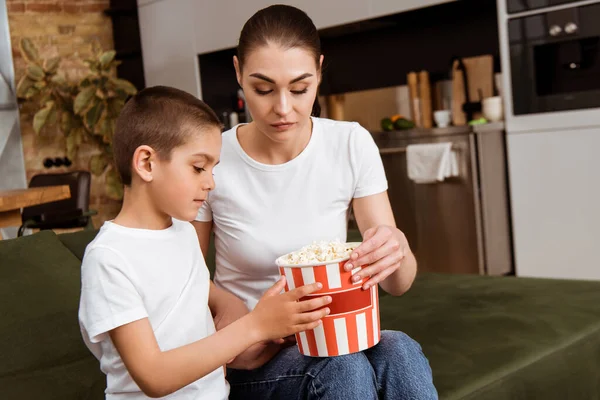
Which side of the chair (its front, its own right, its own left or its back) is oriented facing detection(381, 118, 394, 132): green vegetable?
back

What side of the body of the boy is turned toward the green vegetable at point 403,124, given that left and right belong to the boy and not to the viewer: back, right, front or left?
left

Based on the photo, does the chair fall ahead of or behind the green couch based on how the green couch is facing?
behind

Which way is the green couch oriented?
toward the camera

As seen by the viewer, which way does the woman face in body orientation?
toward the camera

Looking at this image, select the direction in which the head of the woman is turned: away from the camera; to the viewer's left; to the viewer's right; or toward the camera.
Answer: toward the camera

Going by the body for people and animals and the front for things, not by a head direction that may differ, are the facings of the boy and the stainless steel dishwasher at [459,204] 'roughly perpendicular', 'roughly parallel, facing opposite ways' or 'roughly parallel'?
roughly perpendicular

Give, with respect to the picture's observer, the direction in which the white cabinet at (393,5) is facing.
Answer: facing the viewer and to the left of the viewer

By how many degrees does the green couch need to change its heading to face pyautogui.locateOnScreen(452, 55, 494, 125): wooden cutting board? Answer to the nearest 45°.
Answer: approximately 180°

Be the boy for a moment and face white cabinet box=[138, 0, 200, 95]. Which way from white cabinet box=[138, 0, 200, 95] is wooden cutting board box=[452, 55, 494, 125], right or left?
right

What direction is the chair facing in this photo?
to the viewer's left

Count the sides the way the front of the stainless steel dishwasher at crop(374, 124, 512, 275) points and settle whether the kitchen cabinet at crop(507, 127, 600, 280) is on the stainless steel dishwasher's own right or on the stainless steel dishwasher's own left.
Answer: on the stainless steel dishwasher's own left

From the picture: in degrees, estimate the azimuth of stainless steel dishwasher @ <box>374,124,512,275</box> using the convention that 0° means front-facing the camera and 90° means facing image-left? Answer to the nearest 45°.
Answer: approximately 45°

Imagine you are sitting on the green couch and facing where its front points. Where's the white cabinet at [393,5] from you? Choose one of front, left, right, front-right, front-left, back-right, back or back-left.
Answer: back
